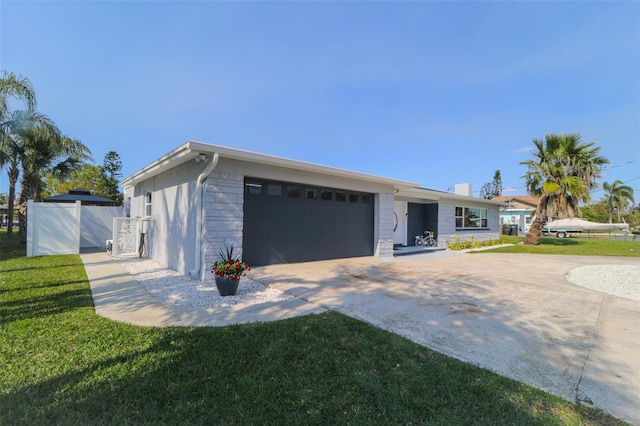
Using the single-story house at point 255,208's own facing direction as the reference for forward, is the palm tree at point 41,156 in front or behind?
behind

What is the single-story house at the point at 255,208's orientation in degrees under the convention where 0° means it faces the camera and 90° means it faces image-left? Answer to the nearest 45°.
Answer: approximately 315°

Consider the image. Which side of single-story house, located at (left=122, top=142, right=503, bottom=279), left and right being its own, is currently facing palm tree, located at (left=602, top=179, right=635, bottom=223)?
left

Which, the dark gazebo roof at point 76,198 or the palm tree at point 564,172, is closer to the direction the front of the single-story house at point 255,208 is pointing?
the palm tree

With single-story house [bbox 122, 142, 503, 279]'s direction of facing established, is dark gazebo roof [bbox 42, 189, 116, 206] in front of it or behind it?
behind

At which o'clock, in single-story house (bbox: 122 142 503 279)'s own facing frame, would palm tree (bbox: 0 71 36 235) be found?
The palm tree is roughly at 5 o'clock from the single-story house.

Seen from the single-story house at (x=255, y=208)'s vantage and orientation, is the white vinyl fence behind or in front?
behind

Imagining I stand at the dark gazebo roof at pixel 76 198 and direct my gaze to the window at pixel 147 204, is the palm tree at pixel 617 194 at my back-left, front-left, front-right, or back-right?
front-left
